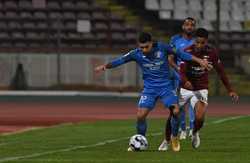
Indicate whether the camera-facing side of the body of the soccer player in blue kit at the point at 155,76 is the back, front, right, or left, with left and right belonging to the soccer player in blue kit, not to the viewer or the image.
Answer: front
